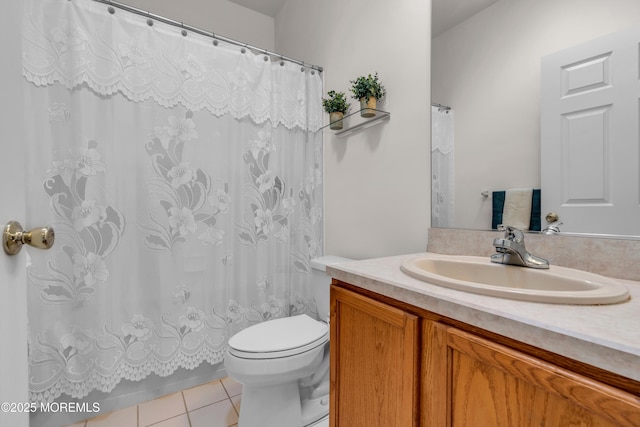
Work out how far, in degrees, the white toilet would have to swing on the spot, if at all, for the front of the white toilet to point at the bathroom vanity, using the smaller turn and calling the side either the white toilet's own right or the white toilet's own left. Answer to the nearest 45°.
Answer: approximately 90° to the white toilet's own left

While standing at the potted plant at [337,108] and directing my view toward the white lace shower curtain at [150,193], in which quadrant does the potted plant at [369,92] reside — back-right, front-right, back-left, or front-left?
back-left

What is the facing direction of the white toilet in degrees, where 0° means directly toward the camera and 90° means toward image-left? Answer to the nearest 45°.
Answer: approximately 45°

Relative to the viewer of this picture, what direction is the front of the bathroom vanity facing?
facing the viewer and to the left of the viewer

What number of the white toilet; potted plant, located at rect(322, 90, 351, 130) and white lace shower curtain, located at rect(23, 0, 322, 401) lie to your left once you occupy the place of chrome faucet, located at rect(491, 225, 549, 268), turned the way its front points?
0

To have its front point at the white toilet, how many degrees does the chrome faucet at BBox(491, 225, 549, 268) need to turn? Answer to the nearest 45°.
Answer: approximately 45° to its right

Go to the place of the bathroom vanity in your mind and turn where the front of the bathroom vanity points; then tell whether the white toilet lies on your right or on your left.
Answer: on your right

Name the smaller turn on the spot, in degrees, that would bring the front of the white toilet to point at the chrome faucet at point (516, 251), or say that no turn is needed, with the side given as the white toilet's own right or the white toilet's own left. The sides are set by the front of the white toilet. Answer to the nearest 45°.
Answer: approximately 90° to the white toilet's own left

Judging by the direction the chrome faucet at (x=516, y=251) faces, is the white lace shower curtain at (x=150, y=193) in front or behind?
in front
